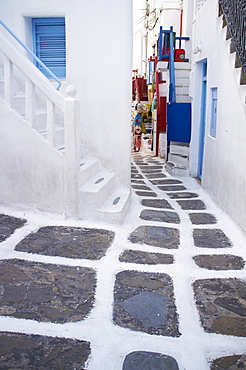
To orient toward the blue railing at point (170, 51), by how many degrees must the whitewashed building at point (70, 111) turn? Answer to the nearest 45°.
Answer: approximately 135° to its left

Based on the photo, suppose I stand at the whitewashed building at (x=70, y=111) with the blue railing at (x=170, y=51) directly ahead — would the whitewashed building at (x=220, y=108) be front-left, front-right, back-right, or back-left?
front-right
